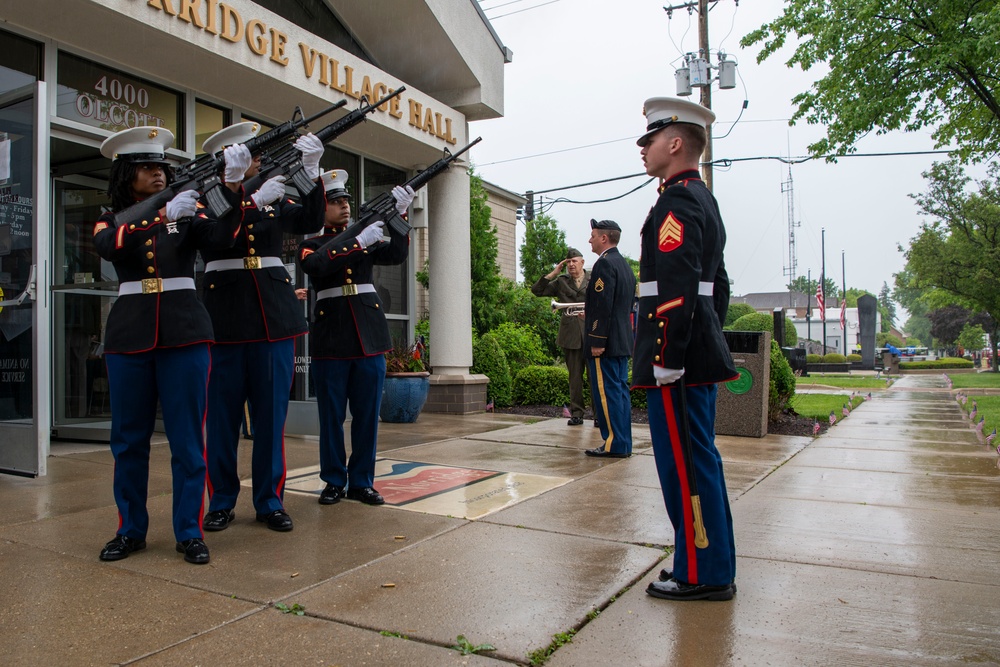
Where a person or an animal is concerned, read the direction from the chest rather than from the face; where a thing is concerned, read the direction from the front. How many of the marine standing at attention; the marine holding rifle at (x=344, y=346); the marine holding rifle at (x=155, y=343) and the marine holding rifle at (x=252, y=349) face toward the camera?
3

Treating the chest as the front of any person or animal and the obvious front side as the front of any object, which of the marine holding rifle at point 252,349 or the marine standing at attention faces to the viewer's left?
the marine standing at attention

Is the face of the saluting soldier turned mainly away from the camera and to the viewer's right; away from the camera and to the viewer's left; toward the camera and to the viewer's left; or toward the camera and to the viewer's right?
toward the camera and to the viewer's left

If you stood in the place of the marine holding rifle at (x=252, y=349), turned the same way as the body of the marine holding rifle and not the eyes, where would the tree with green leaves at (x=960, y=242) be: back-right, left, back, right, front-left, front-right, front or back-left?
back-left

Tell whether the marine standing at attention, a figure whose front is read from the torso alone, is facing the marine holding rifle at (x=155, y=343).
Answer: yes

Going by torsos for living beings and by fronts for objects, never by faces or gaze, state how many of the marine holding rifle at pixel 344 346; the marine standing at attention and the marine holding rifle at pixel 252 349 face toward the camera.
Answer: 2

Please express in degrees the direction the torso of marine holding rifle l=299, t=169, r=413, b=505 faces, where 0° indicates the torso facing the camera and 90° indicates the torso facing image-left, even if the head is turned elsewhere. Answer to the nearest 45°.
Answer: approximately 0°

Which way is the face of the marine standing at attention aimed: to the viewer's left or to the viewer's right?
to the viewer's left

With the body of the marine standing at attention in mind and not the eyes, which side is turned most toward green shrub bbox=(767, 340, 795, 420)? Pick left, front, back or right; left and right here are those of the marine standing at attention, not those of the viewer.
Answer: right

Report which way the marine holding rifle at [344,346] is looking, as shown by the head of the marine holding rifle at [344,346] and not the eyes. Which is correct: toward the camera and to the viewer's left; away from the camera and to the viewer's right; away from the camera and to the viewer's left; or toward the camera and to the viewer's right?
toward the camera and to the viewer's right

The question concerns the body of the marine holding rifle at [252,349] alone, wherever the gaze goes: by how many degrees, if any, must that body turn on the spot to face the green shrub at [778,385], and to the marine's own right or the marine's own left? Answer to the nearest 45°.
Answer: approximately 135° to the marine's own left

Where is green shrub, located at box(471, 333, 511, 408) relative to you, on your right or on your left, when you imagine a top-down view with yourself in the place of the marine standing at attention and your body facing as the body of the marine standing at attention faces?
on your right

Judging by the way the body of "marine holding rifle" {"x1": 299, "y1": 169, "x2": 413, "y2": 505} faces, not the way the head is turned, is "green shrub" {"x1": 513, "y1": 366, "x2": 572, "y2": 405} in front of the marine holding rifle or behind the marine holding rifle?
behind

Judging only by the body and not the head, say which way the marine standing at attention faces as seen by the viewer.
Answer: to the viewer's left
